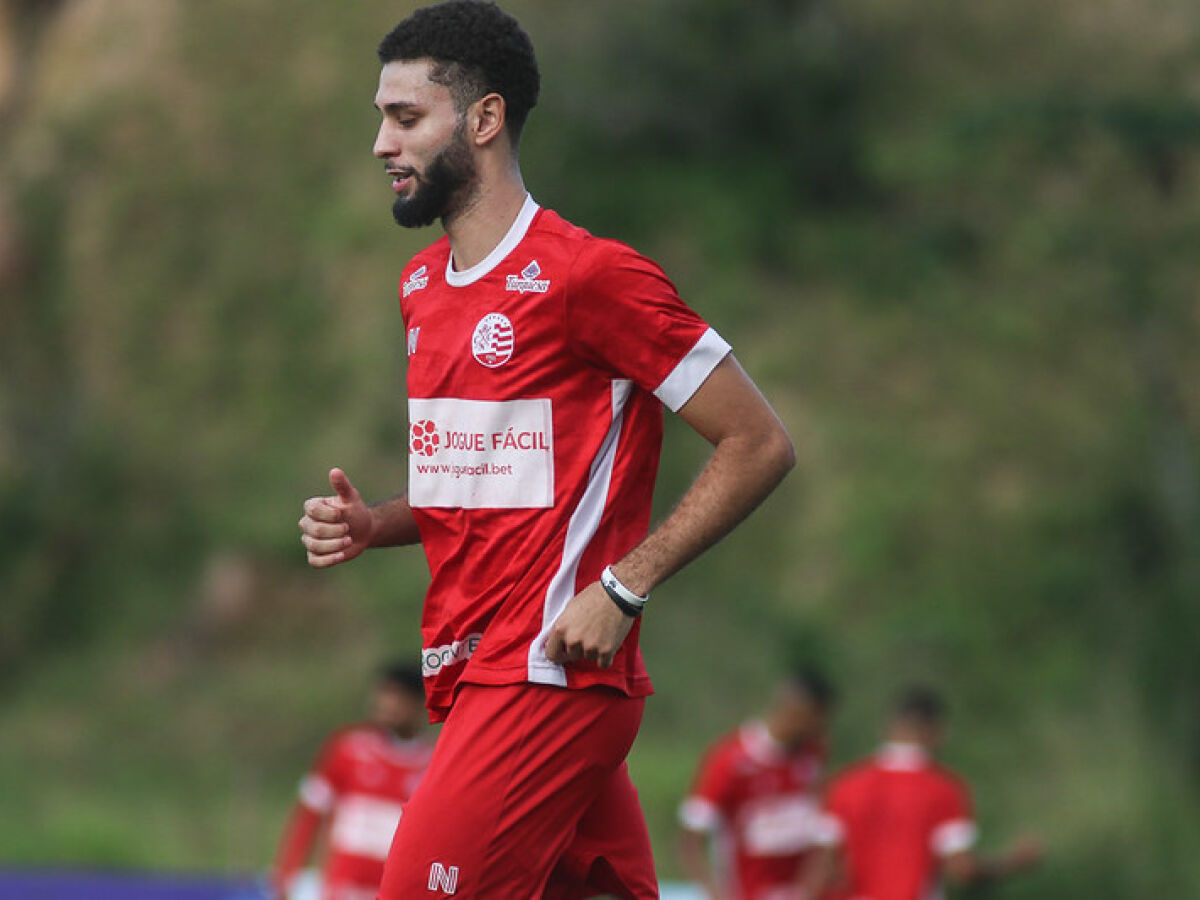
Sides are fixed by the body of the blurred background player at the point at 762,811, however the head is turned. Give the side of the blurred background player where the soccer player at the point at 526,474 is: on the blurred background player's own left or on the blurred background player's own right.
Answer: on the blurred background player's own right

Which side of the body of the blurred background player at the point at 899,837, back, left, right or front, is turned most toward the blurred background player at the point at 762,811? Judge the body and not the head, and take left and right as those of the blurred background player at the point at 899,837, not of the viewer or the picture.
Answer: left

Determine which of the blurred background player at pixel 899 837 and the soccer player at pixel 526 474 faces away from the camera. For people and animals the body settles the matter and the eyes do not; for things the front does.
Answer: the blurred background player

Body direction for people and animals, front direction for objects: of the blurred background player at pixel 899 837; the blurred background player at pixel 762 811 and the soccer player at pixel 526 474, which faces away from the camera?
the blurred background player at pixel 899 837

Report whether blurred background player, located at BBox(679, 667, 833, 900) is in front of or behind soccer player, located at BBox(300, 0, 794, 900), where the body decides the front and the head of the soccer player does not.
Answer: behind

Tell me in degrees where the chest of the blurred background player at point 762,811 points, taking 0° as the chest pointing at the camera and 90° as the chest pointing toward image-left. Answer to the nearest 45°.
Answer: approximately 315°

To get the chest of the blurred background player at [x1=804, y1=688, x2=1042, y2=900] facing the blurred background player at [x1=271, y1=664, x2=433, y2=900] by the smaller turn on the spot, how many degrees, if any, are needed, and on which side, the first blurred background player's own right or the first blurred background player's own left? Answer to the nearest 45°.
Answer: approximately 90° to the first blurred background player's own left

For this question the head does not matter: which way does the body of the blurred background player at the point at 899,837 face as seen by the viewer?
away from the camera

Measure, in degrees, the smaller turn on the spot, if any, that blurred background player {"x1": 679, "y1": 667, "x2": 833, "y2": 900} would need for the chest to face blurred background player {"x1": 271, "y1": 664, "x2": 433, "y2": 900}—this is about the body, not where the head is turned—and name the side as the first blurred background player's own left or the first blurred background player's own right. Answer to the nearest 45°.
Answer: approximately 90° to the first blurred background player's own right

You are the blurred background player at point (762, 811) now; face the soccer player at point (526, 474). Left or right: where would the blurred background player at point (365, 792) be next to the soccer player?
right

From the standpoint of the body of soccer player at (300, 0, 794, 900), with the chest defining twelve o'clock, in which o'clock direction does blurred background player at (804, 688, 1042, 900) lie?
The blurred background player is roughly at 5 o'clock from the soccer player.

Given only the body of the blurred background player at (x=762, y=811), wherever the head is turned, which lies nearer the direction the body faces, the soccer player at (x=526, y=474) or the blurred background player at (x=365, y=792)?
the soccer player
